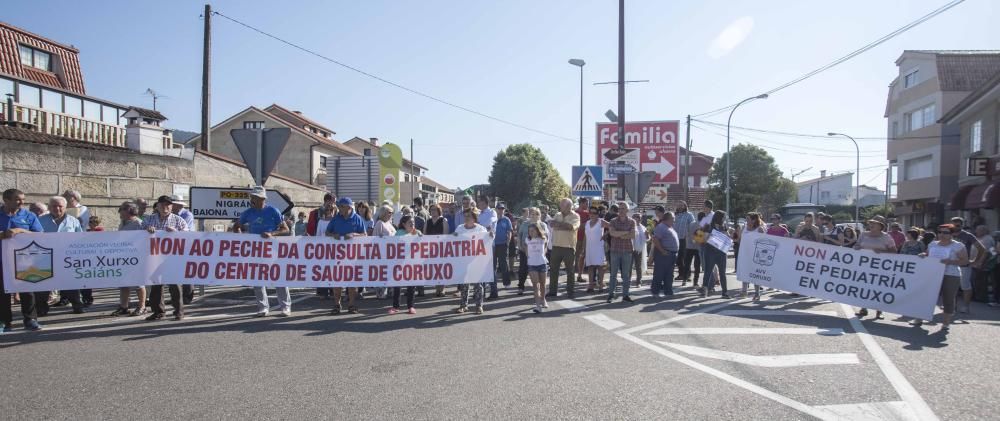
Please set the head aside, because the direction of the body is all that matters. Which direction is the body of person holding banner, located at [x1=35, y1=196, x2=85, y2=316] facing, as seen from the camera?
toward the camera

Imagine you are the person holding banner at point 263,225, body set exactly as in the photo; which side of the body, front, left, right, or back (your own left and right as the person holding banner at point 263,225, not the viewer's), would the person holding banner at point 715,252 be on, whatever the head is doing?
left

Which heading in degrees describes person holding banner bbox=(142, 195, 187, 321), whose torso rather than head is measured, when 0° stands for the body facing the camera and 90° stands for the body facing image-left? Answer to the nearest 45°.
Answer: approximately 0°

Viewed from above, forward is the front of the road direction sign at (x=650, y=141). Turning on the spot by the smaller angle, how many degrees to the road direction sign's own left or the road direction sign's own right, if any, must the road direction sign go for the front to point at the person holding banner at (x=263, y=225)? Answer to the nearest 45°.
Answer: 0° — it already faces them

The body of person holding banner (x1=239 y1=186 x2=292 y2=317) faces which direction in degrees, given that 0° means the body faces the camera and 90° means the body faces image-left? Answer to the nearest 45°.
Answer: approximately 0°

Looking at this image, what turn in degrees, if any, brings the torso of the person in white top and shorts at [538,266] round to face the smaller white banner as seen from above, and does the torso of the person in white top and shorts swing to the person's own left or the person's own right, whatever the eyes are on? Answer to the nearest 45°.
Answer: approximately 90° to the person's own left

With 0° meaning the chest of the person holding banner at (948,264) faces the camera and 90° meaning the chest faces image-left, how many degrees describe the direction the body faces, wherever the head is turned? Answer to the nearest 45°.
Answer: approximately 45°

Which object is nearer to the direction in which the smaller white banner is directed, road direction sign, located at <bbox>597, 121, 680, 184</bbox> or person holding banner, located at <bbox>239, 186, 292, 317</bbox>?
the person holding banner

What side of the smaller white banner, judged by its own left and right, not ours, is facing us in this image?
front

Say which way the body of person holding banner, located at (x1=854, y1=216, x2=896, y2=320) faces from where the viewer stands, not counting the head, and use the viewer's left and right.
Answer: facing the viewer

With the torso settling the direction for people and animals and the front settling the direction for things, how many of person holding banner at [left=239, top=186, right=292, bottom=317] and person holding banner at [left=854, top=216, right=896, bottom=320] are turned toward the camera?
2

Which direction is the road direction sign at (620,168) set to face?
toward the camera
